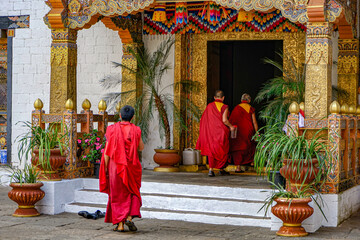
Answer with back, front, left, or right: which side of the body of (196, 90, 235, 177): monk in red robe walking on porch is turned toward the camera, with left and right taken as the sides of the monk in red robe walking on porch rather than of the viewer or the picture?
back

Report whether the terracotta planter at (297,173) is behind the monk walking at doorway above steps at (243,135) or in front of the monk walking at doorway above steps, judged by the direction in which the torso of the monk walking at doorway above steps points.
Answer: behind

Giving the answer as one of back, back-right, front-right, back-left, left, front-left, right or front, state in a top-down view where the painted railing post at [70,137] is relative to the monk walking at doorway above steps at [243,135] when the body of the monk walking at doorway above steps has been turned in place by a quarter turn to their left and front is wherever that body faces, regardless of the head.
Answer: front-left

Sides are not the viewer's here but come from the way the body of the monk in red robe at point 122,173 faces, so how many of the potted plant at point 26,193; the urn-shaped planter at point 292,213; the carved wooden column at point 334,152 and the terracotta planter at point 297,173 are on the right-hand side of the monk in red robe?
3

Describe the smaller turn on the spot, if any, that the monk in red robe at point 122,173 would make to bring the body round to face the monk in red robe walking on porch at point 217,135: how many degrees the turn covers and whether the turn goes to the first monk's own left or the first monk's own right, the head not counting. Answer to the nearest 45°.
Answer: approximately 45° to the first monk's own right

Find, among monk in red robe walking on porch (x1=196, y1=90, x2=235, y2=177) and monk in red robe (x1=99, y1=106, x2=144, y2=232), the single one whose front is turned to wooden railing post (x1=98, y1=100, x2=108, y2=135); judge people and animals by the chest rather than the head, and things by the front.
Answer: the monk in red robe (x1=99, y1=106, x2=144, y2=232)

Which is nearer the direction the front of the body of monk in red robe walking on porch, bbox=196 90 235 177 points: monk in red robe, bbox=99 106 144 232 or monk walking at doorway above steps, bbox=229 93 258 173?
the monk walking at doorway above steps

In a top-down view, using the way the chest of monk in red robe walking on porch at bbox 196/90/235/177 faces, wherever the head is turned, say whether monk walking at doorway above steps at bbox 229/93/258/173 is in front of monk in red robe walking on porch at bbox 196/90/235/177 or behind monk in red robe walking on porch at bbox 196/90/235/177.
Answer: in front

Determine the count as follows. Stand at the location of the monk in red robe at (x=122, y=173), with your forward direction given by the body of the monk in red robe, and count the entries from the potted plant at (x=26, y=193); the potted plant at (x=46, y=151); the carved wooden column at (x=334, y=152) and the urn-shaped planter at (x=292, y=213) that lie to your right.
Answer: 2
